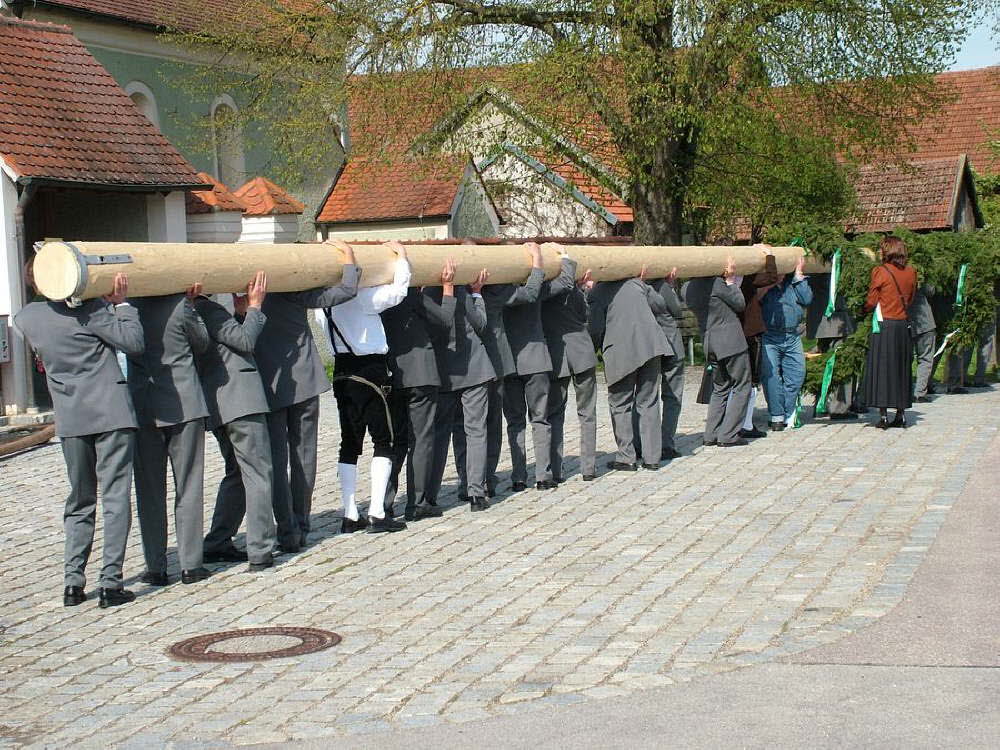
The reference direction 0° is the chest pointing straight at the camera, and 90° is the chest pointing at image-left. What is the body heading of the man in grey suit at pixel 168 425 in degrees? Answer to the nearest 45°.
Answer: approximately 180°

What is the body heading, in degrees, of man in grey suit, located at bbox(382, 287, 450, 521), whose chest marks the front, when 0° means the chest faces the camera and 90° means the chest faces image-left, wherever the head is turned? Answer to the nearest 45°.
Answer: approximately 225°

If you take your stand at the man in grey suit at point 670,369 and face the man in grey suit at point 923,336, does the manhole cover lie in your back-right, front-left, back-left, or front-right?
back-right

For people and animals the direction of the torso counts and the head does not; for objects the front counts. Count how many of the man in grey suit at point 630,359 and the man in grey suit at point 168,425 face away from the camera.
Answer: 2

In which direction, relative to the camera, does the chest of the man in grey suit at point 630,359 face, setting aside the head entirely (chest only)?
away from the camera

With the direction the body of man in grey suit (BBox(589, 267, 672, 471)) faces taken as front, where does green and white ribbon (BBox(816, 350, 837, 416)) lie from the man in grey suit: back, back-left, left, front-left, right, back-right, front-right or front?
front-right
